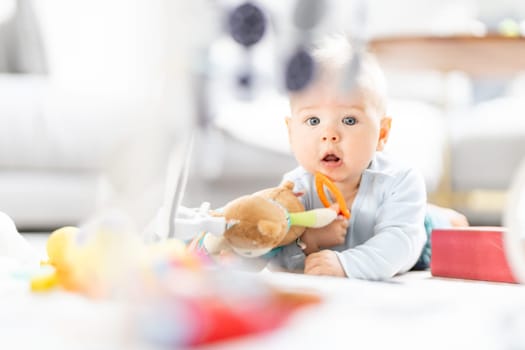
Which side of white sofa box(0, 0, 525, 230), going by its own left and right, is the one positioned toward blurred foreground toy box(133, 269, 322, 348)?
front

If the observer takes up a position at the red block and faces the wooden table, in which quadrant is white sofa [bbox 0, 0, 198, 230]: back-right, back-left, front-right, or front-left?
front-left

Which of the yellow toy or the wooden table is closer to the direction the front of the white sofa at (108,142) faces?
the yellow toy

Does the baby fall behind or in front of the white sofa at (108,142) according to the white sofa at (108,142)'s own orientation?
in front

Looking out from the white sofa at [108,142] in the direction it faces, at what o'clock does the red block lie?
The red block is roughly at 11 o'clock from the white sofa.

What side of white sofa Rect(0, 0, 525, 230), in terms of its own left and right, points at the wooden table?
left

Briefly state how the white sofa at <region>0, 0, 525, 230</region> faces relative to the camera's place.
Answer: facing the viewer

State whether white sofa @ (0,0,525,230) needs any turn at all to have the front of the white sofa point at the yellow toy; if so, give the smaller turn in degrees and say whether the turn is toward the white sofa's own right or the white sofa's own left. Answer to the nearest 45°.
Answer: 0° — it already faces it
